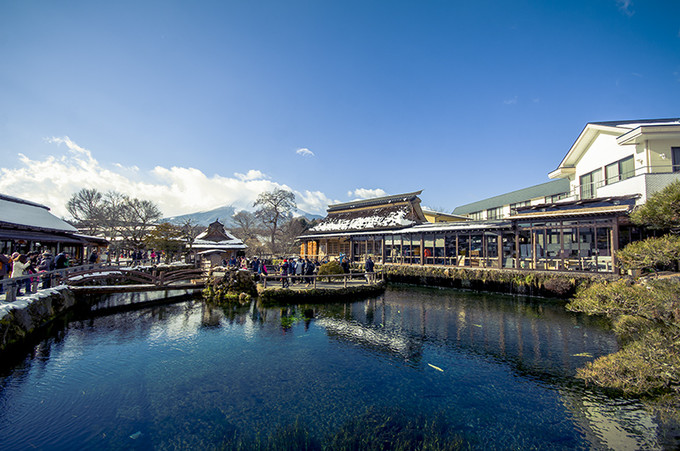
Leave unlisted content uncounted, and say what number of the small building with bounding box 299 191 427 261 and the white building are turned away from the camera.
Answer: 0

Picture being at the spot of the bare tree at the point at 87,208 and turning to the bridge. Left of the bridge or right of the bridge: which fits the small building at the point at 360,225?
left

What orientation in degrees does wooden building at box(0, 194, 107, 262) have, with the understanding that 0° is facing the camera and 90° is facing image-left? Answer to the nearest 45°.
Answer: approximately 315°

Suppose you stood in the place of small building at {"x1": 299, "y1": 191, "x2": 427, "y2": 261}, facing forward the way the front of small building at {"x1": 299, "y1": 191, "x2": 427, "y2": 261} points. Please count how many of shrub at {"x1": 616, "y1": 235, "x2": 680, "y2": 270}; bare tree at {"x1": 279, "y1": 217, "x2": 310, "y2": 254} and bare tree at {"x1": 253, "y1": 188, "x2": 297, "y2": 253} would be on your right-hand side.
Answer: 2

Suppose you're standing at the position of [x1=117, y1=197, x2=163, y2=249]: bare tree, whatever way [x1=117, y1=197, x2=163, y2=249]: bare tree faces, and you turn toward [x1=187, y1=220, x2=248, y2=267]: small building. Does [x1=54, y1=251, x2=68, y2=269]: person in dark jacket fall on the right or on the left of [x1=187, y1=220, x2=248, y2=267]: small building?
right

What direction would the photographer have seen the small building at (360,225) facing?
facing the viewer and to the left of the viewer

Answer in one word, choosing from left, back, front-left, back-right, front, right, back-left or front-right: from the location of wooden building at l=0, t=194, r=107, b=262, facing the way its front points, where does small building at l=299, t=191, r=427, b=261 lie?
front-left

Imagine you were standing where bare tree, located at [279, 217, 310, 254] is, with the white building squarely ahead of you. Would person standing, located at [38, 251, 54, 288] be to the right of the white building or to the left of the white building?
right

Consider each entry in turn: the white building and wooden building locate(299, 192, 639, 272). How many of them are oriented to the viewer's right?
0

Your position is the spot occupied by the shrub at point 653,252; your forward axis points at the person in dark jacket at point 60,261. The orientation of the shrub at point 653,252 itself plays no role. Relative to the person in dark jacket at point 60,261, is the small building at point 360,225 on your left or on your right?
right

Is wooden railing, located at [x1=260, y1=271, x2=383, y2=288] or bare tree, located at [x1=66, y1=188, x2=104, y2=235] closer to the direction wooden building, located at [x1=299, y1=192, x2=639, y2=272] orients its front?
the wooden railing

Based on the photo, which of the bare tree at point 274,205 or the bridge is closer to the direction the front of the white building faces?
the bridge

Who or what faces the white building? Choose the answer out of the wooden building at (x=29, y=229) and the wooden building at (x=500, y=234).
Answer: the wooden building at (x=29, y=229)

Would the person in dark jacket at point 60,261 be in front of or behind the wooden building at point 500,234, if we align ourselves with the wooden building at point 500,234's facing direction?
in front
